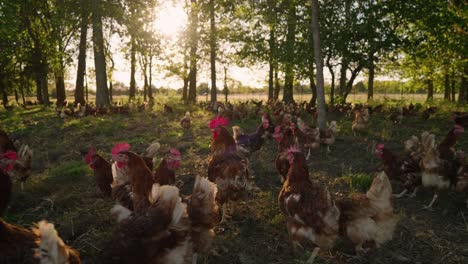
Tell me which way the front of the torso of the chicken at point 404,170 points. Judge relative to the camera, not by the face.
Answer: to the viewer's left

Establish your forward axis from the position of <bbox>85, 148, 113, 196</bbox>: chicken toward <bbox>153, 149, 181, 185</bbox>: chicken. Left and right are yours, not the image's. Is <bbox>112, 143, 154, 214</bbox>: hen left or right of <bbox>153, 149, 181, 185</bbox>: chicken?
right

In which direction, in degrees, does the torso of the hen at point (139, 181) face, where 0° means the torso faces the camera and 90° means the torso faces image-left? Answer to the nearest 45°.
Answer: approximately 90°

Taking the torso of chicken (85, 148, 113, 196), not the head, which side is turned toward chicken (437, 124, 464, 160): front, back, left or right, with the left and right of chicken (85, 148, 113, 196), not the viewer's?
back

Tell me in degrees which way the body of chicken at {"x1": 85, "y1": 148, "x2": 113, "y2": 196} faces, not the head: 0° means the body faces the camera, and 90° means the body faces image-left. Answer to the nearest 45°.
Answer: approximately 90°

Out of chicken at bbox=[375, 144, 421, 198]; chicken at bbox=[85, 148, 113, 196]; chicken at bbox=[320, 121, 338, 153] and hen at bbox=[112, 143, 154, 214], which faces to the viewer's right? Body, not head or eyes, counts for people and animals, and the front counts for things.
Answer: chicken at bbox=[320, 121, 338, 153]

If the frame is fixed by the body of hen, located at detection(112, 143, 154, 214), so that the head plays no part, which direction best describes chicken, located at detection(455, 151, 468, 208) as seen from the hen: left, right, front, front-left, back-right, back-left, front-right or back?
back

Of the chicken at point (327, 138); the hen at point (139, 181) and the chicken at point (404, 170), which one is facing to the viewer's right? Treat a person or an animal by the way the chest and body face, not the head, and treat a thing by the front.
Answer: the chicken at point (327, 138)

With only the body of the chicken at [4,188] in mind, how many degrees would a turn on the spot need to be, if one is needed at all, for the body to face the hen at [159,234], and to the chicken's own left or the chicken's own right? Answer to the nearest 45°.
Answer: approximately 45° to the chicken's own right

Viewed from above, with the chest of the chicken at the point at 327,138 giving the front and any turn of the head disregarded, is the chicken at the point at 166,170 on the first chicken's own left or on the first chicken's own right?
on the first chicken's own right

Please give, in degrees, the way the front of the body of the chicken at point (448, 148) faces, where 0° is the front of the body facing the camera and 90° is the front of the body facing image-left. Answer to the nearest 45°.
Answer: approximately 270°
